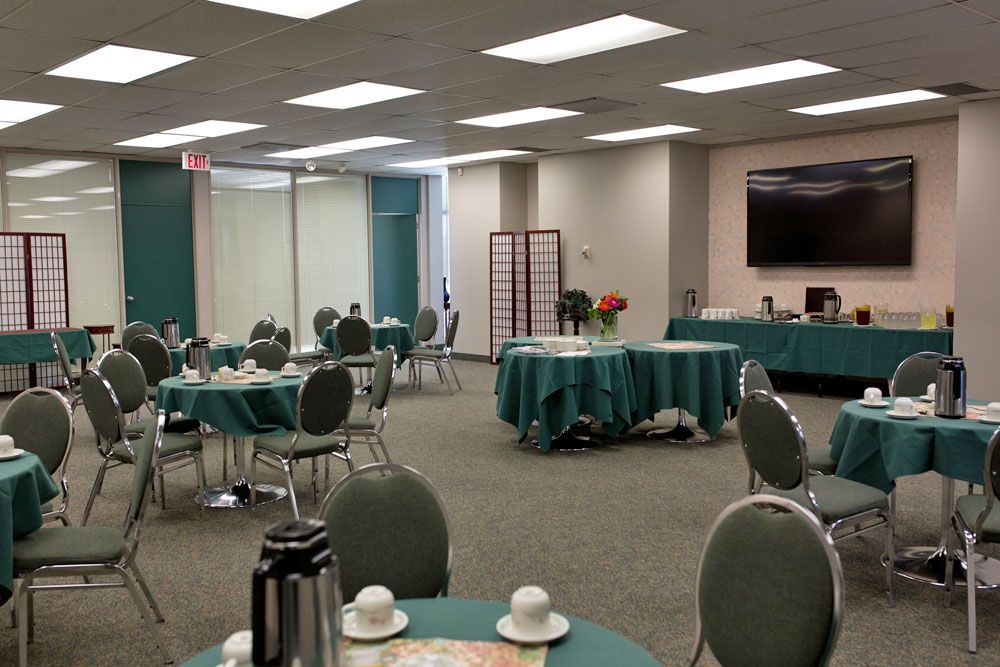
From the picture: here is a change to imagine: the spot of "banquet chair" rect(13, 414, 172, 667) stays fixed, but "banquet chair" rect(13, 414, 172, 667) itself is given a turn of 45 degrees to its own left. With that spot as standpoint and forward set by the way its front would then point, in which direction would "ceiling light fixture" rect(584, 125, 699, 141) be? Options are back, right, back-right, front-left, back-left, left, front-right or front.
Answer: back

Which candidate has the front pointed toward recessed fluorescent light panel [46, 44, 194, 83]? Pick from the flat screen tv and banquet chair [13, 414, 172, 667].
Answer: the flat screen tv

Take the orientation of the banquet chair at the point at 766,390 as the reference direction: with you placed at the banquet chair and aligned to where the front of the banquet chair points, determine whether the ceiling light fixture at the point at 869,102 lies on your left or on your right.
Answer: on your left

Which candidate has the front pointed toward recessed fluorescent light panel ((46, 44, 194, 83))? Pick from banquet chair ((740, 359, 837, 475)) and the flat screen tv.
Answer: the flat screen tv

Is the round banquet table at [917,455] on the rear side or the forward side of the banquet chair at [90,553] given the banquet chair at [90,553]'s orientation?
on the rear side

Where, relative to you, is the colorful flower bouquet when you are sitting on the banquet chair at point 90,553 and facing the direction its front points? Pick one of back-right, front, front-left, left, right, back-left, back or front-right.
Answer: back-right

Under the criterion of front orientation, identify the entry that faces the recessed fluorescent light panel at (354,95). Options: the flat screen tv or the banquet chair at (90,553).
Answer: the flat screen tv

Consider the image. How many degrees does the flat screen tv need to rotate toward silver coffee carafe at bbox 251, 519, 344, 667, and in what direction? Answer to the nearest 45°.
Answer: approximately 45° to its left

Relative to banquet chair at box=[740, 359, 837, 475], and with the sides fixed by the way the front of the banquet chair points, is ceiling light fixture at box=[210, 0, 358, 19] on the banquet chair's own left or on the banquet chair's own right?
on the banquet chair's own right

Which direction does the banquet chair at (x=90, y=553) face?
to the viewer's left

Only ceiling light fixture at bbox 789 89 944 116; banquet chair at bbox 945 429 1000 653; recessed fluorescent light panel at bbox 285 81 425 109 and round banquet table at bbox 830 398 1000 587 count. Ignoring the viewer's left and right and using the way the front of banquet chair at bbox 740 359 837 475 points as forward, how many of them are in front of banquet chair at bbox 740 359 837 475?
2
